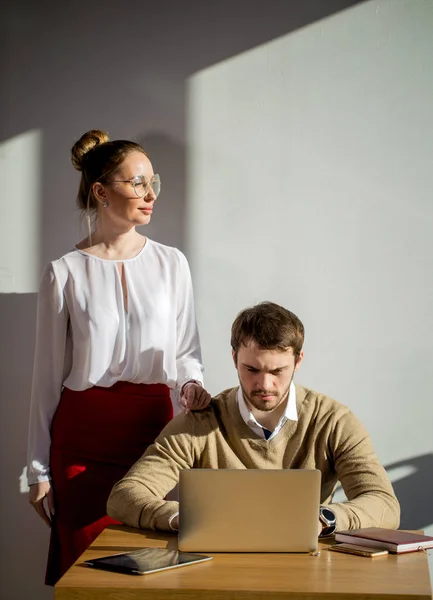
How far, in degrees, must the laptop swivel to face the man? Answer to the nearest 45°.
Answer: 0° — it already faces them

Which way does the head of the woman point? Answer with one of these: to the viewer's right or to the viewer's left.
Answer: to the viewer's right

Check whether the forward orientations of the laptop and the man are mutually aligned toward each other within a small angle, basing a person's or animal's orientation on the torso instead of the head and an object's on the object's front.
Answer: yes

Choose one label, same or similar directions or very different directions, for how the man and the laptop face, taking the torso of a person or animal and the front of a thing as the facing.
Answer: very different directions

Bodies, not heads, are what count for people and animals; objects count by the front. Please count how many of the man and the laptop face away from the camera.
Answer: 1

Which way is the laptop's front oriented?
away from the camera

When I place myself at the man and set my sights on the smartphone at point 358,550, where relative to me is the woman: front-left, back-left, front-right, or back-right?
back-right

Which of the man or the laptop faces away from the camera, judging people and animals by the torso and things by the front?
the laptop
